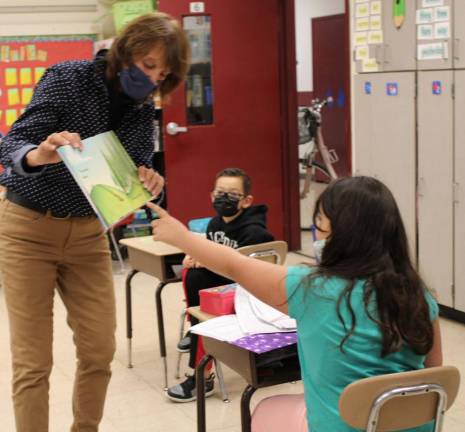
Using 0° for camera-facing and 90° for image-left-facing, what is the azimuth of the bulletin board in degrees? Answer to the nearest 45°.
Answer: approximately 0°

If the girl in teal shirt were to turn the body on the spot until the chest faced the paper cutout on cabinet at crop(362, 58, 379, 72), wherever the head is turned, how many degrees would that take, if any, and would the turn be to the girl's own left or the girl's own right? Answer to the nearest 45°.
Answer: approximately 45° to the girl's own right

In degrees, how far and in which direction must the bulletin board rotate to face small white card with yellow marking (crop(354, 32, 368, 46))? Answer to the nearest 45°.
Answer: approximately 45° to its left

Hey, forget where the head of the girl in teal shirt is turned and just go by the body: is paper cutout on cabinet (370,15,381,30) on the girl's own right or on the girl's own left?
on the girl's own right

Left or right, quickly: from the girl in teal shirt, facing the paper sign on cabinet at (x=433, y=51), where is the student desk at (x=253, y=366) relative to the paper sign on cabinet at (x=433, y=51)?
left

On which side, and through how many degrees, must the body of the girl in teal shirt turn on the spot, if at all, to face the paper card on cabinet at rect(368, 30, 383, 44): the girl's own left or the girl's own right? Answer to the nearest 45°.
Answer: approximately 45° to the girl's own right

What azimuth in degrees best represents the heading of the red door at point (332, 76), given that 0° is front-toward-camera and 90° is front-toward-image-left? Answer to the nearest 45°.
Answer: approximately 45°

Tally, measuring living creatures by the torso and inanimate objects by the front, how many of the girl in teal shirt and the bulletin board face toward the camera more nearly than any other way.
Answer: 1

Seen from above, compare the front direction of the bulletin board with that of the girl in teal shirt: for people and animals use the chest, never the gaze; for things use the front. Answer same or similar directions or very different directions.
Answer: very different directions
